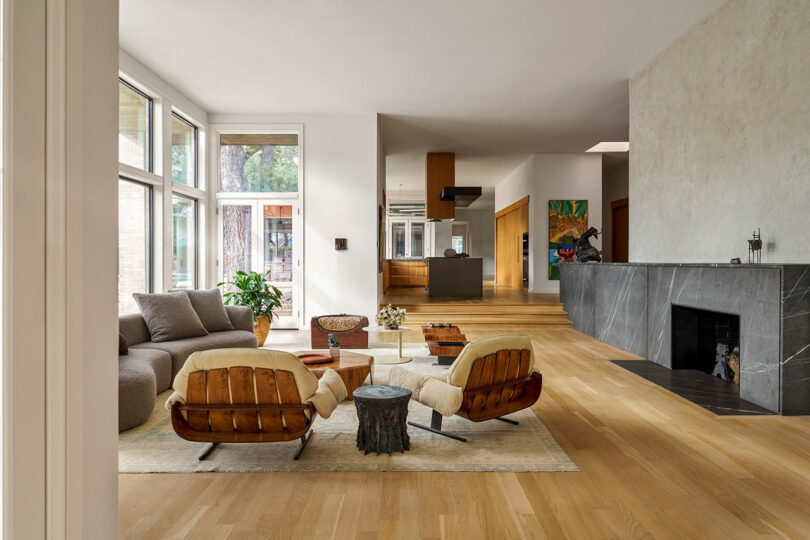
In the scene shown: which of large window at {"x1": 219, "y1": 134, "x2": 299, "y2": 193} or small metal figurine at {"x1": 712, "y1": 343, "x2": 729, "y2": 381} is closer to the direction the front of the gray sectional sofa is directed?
the small metal figurine

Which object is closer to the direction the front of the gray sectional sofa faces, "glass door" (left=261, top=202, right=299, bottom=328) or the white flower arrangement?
the white flower arrangement

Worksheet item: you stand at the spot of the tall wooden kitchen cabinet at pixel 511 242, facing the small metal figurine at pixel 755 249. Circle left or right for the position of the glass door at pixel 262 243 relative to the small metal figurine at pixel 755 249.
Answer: right

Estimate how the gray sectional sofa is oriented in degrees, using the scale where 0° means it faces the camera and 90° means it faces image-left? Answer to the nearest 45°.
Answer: approximately 315°

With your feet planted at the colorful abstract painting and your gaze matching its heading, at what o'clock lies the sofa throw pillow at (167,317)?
The sofa throw pillow is roughly at 1 o'clock from the colorful abstract painting.

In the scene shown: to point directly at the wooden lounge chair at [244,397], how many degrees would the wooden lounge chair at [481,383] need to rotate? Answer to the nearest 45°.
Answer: approximately 90° to its left

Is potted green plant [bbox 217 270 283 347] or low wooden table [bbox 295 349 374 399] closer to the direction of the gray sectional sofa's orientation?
the low wooden table

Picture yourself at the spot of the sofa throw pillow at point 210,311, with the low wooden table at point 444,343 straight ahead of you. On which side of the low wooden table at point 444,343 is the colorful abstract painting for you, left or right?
left

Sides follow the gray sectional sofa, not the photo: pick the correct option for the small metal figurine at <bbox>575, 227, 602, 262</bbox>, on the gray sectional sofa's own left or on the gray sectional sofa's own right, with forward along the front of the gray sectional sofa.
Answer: on the gray sectional sofa's own left

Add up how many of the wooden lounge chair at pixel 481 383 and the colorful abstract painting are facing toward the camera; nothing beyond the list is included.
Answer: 1

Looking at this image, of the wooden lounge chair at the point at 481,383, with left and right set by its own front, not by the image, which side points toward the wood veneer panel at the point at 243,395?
left

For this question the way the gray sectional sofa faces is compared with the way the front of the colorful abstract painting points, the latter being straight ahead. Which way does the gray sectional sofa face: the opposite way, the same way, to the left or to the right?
to the left

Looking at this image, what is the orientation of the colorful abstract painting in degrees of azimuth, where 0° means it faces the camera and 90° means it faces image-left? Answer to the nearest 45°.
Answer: approximately 0°

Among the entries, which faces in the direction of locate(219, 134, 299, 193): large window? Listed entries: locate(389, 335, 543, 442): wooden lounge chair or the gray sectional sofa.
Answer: the wooden lounge chair

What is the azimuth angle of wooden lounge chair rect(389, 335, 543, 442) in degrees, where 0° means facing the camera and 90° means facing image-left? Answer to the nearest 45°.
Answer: approximately 135°

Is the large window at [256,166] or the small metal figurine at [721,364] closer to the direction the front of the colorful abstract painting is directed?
the small metal figurine
